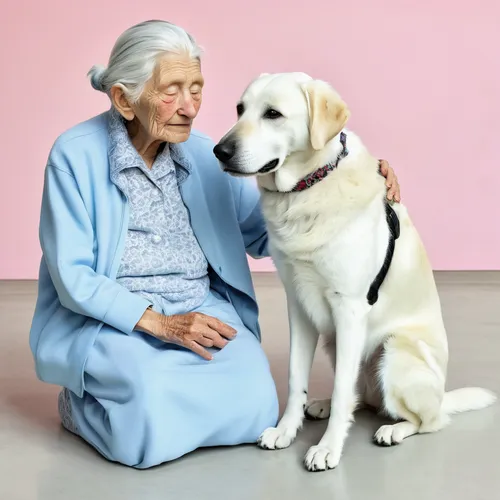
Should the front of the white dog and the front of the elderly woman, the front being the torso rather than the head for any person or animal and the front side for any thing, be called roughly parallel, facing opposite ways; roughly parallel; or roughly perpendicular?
roughly perpendicular

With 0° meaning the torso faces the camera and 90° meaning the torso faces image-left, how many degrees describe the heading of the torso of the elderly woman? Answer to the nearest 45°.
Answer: approximately 315°

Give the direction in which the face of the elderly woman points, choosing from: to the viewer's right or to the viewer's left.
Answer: to the viewer's right

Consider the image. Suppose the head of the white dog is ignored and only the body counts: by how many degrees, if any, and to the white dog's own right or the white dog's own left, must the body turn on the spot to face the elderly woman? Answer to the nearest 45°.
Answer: approximately 45° to the white dog's own right

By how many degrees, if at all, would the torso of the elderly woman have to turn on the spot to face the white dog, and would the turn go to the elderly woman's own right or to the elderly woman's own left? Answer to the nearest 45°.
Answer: approximately 45° to the elderly woman's own left

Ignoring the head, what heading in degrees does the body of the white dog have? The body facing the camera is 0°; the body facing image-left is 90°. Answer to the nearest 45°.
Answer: approximately 45°
